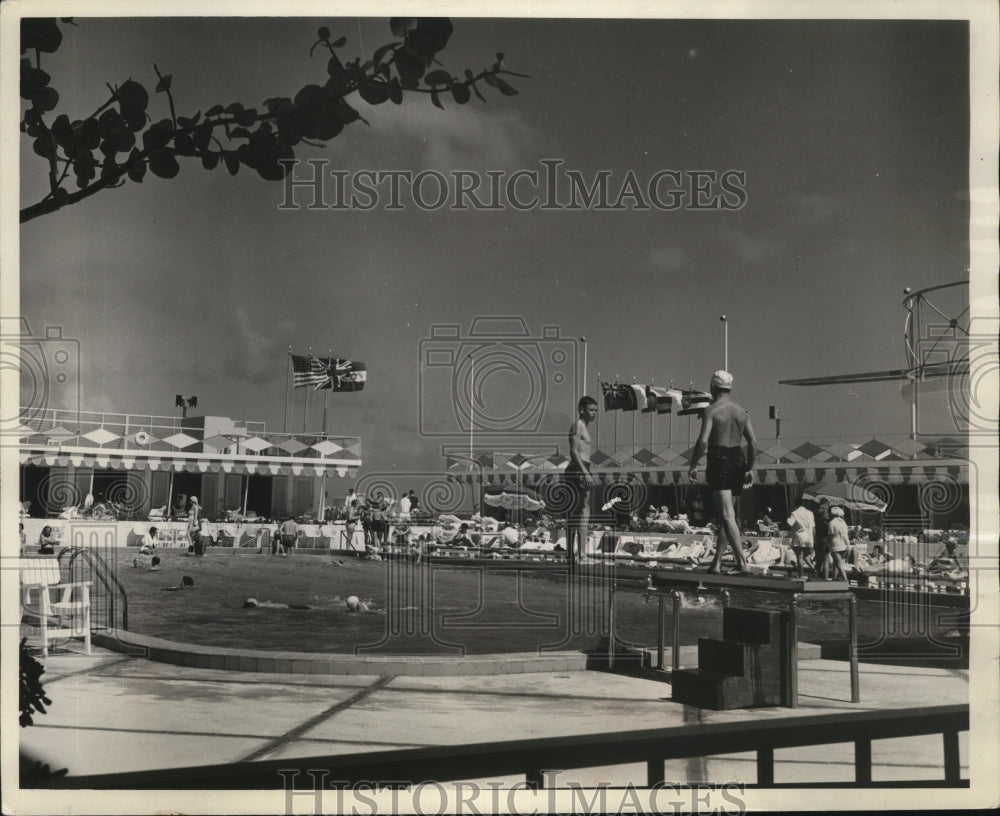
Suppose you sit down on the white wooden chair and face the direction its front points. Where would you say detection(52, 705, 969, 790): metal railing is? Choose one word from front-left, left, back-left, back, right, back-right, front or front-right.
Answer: front-right

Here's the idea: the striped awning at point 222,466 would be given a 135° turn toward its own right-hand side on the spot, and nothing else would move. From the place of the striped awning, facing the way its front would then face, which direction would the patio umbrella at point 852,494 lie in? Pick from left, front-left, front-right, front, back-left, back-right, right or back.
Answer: back

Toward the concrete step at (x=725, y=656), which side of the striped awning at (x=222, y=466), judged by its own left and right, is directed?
front

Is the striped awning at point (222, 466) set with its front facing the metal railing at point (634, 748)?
yes

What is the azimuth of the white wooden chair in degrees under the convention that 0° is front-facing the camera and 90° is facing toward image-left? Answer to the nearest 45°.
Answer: approximately 315°

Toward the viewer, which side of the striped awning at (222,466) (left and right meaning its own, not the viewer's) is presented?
front

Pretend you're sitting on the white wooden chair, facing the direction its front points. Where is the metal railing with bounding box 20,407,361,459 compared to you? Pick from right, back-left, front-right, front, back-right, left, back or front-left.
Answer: back-left

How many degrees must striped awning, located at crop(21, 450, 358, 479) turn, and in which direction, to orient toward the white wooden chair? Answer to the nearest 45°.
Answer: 0° — it already faces it

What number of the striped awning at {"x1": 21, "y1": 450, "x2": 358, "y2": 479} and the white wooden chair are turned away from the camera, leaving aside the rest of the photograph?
0
